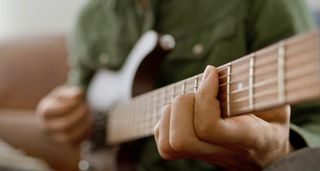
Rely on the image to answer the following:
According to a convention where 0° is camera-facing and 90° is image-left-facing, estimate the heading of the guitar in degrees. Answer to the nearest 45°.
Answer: approximately 45°
